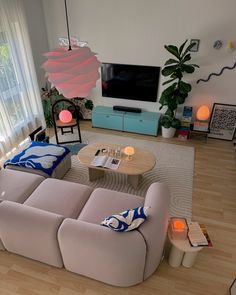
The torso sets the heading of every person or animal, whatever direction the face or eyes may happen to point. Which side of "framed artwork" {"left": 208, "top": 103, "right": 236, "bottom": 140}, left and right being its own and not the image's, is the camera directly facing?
front

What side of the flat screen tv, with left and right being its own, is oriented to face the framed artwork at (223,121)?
left

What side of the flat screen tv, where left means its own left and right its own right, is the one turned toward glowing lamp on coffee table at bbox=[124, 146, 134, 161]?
front

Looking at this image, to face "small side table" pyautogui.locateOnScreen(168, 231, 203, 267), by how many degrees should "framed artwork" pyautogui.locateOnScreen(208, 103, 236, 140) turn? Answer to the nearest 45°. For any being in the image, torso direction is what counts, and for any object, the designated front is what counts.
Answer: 0° — it already faces it

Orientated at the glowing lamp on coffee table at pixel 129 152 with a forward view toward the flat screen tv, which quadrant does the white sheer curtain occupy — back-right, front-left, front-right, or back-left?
front-left

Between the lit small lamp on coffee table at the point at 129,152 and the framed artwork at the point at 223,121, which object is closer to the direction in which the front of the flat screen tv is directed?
the lit small lamp on coffee table

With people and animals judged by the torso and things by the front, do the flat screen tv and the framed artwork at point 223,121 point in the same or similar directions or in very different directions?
same or similar directions

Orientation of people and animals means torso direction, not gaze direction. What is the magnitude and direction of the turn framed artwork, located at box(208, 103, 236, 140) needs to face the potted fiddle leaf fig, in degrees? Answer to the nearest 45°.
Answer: approximately 45° to its right

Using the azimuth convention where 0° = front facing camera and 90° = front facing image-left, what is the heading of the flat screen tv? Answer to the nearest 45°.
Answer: approximately 0°

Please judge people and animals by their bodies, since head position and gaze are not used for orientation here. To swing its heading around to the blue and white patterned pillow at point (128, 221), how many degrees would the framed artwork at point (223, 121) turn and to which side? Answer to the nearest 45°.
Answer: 0° — it already faces it

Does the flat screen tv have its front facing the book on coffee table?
yes

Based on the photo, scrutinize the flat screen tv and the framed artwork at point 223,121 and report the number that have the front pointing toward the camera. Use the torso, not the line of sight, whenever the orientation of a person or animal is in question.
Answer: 2

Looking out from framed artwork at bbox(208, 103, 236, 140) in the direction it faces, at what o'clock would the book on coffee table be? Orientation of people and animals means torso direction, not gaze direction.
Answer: The book on coffee table is roughly at 1 o'clock from the framed artwork.

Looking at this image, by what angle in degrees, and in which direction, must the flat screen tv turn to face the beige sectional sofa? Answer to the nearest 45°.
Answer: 0° — it already faces it

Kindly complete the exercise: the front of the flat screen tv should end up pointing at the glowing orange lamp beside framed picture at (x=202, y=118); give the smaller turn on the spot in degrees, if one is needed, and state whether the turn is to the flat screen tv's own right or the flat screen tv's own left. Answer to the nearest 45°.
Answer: approximately 90° to the flat screen tv's own left
